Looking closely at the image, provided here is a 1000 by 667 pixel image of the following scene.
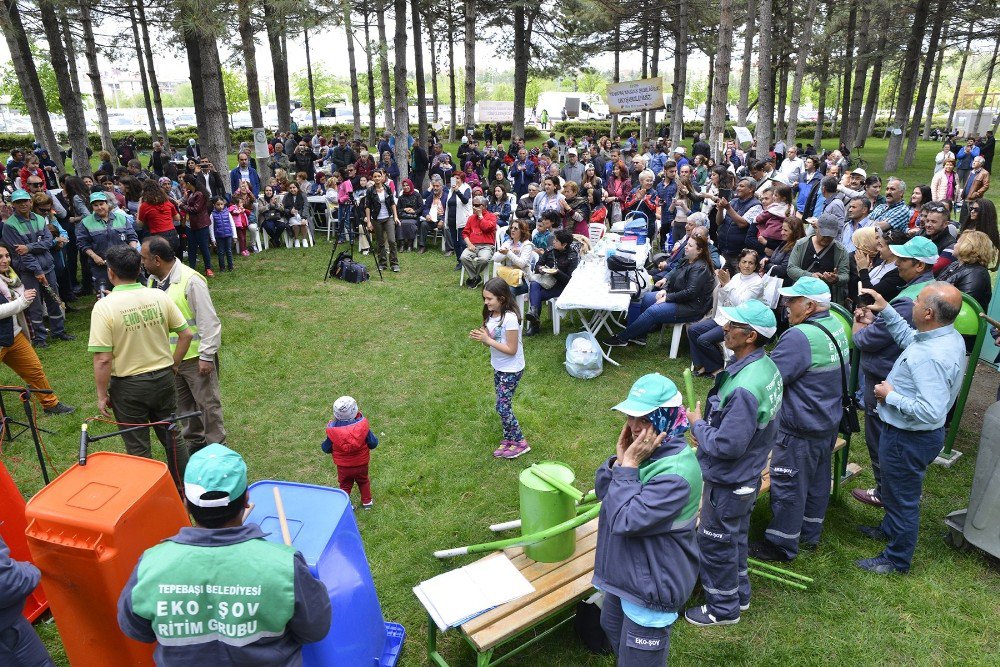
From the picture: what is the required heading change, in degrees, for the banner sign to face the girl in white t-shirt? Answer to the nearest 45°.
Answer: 0° — it already faces them

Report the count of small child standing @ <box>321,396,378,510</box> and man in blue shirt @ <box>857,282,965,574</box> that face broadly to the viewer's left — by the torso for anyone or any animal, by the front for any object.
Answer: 1

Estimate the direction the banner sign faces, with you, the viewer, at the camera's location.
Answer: facing the viewer

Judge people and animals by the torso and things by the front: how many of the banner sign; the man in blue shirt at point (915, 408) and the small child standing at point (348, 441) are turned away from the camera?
1

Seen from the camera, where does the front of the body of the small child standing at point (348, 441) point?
away from the camera

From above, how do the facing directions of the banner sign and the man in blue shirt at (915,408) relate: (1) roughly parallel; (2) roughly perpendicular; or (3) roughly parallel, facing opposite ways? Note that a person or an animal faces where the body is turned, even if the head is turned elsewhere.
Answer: roughly perpendicular

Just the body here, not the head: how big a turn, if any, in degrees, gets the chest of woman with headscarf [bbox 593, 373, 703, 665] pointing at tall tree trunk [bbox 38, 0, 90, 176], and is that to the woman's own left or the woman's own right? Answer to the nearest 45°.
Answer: approximately 90° to the woman's own right

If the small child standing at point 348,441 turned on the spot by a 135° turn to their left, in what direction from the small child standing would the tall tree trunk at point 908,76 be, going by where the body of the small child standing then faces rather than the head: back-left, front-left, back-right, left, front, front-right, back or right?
back

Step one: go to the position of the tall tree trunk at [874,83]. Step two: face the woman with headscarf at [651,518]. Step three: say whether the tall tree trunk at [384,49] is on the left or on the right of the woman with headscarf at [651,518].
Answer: right

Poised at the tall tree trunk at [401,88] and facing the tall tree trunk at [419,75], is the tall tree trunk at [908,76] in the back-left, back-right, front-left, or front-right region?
front-right

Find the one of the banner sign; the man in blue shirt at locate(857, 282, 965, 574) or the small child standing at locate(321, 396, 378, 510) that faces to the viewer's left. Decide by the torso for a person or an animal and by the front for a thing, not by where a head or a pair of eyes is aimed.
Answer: the man in blue shirt

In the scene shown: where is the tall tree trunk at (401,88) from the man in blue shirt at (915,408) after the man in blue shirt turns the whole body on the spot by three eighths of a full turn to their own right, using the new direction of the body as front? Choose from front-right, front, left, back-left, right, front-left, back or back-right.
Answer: left

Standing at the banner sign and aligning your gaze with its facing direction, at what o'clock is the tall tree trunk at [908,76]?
The tall tree trunk is roughly at 9 o'clock from the banner sign.

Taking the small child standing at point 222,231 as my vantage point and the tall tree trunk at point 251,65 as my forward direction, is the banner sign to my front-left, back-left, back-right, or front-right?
front-right

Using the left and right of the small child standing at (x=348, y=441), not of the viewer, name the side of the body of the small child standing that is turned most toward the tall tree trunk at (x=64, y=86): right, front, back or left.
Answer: front

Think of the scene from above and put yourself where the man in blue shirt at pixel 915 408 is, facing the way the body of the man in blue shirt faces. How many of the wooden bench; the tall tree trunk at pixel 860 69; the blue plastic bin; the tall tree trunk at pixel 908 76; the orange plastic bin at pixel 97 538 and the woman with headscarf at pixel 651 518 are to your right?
2

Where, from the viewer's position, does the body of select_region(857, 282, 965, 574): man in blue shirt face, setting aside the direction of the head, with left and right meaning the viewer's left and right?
facing to the left of the viewer

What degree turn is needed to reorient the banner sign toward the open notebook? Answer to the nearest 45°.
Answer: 0° — it already faces it

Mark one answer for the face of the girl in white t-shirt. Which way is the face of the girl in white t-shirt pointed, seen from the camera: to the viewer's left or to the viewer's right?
to the viewer's left
